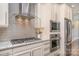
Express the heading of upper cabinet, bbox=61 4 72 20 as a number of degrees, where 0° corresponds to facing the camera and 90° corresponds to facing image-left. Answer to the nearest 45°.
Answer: approximately 315°

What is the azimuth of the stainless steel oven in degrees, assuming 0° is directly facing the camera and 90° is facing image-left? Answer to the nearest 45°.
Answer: approximately 315°
